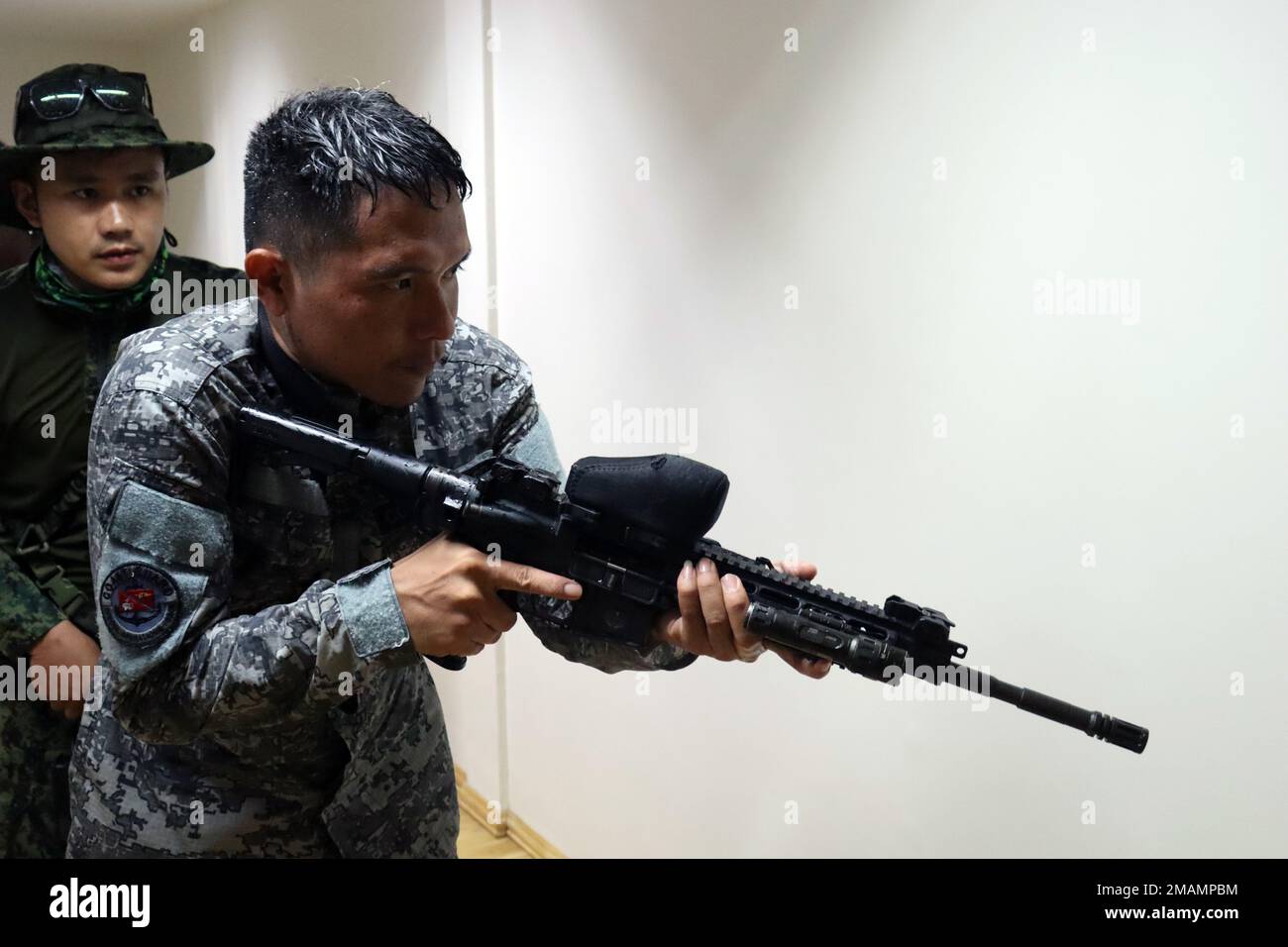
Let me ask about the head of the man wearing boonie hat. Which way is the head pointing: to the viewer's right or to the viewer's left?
to the viewer's right

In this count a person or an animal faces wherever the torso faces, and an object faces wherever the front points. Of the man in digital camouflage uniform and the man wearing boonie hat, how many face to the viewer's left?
0

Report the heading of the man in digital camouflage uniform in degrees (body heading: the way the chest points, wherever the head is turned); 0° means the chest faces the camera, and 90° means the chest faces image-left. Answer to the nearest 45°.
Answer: approximately 315°

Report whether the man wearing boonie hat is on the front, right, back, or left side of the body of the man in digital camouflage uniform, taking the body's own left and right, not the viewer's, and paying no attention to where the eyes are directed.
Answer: back

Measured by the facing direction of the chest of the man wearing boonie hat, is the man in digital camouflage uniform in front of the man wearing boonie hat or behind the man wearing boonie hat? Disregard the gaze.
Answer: in front

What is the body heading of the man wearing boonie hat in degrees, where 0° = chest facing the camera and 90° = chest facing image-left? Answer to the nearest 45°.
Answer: approximately 315°
